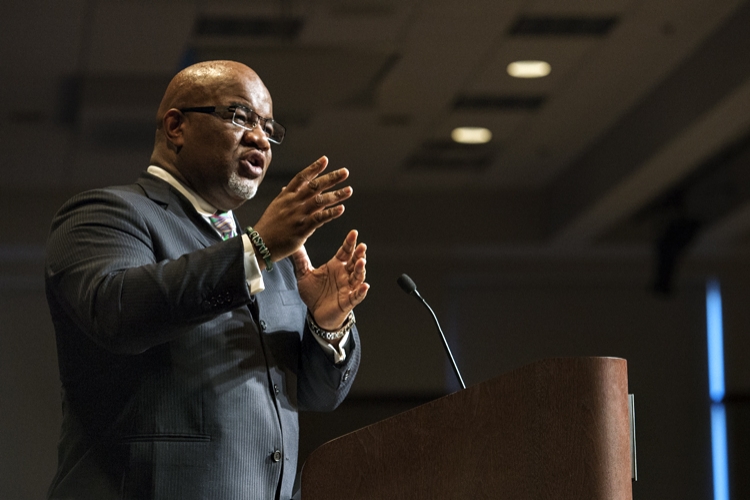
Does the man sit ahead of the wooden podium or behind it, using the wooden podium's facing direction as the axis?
behind

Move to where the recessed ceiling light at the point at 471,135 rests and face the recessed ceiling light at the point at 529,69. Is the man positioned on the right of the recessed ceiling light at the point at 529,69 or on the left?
right

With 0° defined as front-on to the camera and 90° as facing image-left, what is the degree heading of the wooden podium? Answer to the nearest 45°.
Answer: approximately 270°

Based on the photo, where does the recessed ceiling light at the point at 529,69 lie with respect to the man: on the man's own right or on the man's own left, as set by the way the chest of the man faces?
on the man's own left

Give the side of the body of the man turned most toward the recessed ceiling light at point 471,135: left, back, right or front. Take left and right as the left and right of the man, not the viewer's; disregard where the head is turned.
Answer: left

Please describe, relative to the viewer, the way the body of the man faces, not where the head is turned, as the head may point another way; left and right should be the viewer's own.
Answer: facing the viewer and to the right of the viewer

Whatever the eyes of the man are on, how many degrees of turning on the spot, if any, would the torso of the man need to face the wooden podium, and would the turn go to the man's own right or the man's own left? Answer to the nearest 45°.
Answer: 0° — they already face it

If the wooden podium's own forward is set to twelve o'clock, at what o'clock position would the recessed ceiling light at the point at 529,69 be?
The recessed ceiling light is roughly at 9 o'clock from the wooden podium.
